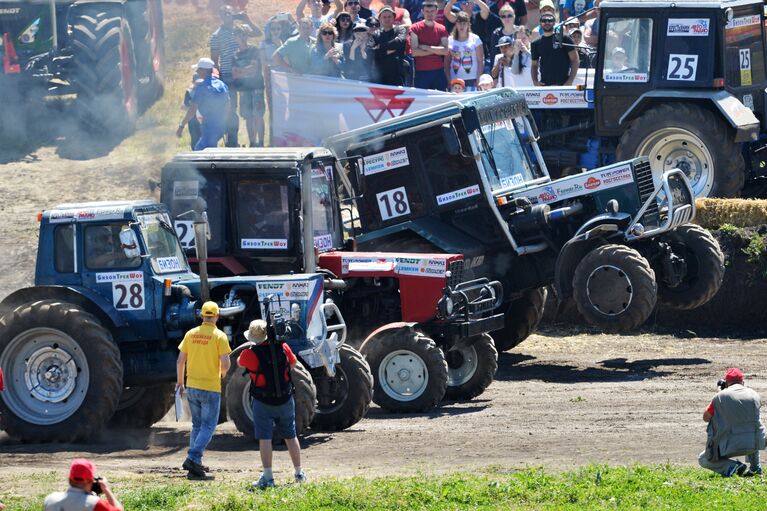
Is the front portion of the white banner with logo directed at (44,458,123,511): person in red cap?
yes

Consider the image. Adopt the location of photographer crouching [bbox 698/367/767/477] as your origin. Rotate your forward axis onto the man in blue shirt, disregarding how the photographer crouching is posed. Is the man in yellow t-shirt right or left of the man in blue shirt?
left

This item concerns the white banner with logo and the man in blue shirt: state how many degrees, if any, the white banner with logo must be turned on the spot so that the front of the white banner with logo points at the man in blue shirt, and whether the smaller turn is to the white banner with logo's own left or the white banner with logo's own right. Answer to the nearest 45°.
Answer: approximately 45° to the white banner with logo's own right

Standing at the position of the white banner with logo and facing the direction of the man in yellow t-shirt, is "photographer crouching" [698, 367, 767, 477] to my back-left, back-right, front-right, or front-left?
front-left

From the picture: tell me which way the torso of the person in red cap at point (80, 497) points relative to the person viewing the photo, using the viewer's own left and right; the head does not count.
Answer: facing away from the viewer and to the right of the viewer

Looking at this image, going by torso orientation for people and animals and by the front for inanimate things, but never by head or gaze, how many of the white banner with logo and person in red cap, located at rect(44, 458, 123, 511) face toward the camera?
1

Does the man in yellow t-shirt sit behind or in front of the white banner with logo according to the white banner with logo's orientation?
in front

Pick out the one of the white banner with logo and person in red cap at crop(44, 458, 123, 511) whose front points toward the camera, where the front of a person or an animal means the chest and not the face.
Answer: the white banner with logo

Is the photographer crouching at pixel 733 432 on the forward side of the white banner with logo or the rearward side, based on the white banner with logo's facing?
on the forward side

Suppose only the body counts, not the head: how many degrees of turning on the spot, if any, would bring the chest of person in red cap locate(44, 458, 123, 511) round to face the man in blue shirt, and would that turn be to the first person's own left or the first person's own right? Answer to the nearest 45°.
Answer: approximately 45° to the first person's own left

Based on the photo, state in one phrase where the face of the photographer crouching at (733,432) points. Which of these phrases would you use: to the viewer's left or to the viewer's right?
to the viewer's left

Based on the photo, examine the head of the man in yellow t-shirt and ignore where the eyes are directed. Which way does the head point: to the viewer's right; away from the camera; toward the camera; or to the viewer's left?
away from the camera

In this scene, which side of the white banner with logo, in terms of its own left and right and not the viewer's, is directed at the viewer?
front
